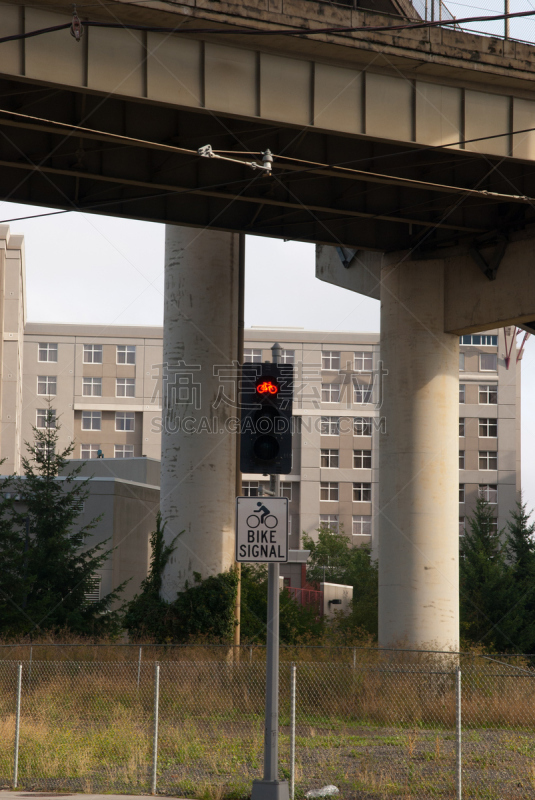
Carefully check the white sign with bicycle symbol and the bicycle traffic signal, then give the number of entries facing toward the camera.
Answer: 2

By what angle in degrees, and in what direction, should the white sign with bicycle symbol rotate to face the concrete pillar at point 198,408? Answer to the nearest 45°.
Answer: approximately 180°

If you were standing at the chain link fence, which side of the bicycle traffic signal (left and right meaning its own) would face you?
back

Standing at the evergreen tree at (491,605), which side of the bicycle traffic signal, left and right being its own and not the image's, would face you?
back

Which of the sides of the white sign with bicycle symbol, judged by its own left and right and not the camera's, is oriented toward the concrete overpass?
back

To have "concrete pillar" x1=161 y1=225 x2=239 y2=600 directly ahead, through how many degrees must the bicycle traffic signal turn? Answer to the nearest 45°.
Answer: approximately 180°

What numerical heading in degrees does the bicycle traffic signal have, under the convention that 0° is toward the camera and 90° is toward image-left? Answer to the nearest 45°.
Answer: approximately 0°

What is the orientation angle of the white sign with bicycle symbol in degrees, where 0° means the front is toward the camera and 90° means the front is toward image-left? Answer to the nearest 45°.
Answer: approximately 0°

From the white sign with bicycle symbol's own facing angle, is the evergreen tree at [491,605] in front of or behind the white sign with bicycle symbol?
behind
